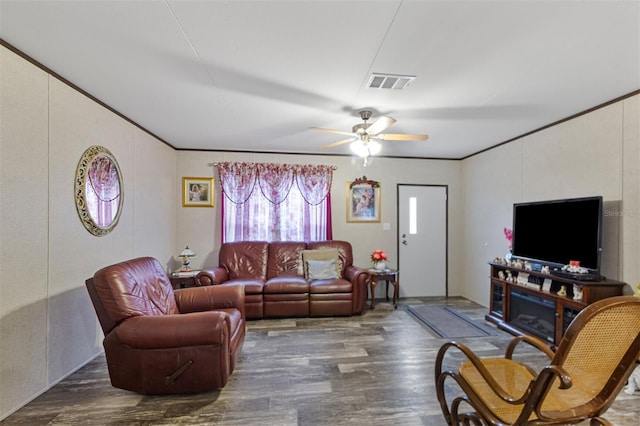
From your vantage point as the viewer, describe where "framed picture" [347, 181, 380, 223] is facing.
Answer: facing the viewer

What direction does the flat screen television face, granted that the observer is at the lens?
facing the viewer and to the left of the viewer

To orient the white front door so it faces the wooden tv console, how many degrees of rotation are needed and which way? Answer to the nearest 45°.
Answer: approximately 45° to its left

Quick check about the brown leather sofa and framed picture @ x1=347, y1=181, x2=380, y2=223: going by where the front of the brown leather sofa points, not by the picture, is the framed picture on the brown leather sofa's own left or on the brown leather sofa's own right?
on the brown leather sofa's own left

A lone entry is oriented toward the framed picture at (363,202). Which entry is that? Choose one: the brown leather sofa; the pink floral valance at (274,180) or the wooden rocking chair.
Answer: the wooden rocking chair

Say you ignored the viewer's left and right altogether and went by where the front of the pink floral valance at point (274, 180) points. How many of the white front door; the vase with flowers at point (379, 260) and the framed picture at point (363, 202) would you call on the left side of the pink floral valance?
3

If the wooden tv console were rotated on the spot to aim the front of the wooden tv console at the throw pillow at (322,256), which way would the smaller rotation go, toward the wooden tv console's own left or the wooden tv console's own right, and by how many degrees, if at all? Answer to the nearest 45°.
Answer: approximately 45° to the wooden tv console's own right

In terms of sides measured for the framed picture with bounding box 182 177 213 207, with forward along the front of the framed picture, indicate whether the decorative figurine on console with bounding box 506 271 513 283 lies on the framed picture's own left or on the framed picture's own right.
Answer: on the framed picture's own left

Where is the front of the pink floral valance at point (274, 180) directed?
toward the camera

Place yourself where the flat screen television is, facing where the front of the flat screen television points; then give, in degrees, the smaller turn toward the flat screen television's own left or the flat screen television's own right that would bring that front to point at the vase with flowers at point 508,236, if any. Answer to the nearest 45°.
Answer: approximately 90° to the flat screen television's own right

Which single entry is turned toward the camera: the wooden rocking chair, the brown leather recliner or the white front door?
the white front door

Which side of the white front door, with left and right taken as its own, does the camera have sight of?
front

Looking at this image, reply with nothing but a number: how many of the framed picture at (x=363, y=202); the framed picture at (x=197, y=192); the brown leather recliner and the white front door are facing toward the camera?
3

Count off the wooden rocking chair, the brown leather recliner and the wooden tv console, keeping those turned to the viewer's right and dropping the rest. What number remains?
1
